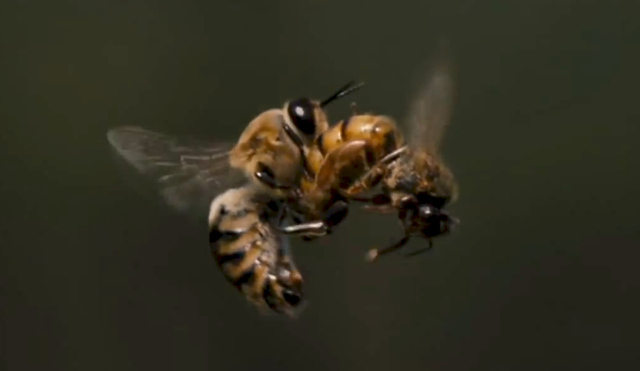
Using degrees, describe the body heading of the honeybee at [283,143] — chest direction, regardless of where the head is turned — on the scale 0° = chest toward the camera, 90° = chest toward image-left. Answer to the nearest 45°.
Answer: approximately 270°
